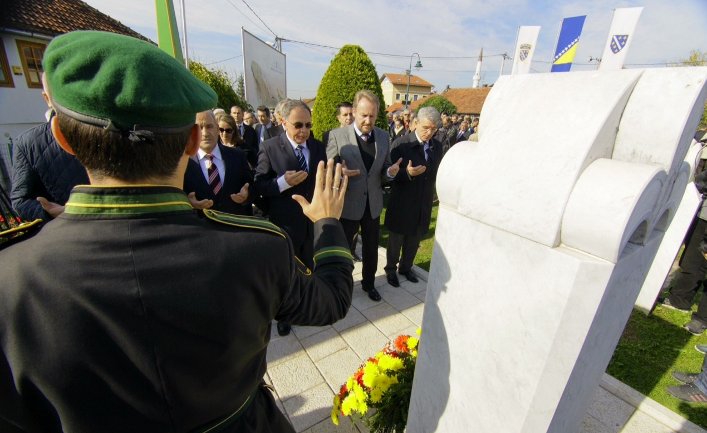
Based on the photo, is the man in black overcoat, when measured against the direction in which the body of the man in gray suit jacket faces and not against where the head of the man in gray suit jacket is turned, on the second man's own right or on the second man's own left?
on the second man's own left

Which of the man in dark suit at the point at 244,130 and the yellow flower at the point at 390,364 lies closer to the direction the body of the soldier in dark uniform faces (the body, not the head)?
the man in dark suit

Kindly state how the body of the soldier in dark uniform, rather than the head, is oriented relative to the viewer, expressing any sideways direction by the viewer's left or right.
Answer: facing away from the viewer

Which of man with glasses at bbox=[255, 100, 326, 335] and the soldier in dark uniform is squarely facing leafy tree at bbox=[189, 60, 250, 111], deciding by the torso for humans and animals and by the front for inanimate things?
the soldier in dark uniform

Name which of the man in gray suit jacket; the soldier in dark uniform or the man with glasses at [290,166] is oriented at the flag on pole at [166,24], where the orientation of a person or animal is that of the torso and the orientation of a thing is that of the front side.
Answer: the soldier in dark uniform

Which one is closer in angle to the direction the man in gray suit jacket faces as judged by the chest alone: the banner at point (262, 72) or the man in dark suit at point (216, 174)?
the man in dark suit

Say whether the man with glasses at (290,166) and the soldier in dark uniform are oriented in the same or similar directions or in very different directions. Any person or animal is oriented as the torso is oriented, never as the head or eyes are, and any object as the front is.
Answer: very different directions

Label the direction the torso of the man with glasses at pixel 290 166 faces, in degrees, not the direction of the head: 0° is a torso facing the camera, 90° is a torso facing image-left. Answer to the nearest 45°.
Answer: approximately 315°

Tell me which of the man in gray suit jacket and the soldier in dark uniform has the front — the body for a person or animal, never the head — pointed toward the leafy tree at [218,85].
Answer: the soldier in dark uniform

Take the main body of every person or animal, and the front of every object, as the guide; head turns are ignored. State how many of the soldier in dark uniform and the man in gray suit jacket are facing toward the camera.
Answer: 1

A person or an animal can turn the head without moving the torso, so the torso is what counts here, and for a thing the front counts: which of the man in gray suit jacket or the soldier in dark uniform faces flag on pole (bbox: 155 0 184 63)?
the soldier in dark uniform
